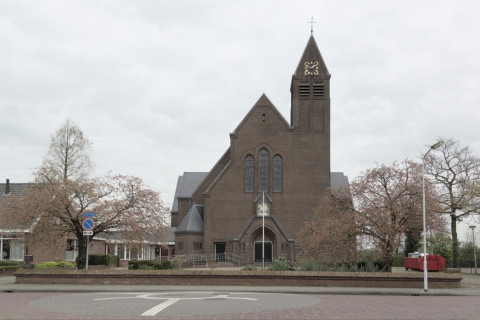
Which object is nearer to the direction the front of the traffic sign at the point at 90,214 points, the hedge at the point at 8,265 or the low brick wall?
the low brick wall

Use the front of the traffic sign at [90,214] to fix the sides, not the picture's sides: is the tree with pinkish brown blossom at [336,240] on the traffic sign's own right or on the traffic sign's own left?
on the traffic sign's own left

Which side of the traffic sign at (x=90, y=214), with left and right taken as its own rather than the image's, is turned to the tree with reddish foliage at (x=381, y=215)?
left

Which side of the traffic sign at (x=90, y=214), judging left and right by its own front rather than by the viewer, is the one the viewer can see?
front

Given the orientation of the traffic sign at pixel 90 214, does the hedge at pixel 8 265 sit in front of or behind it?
behind

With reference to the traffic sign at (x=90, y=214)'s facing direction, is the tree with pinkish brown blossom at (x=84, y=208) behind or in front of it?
behind
